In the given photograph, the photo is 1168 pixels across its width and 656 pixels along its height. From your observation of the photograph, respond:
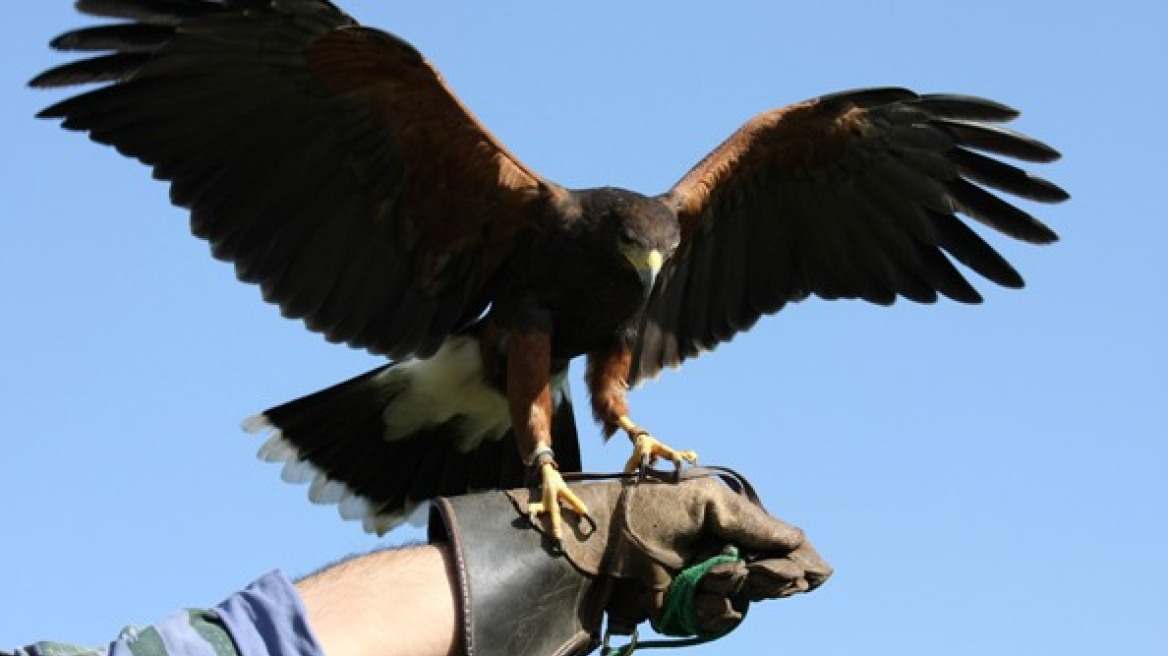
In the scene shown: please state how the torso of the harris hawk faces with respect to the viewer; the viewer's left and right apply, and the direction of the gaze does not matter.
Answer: facing the viewer and to the right of the viewer
